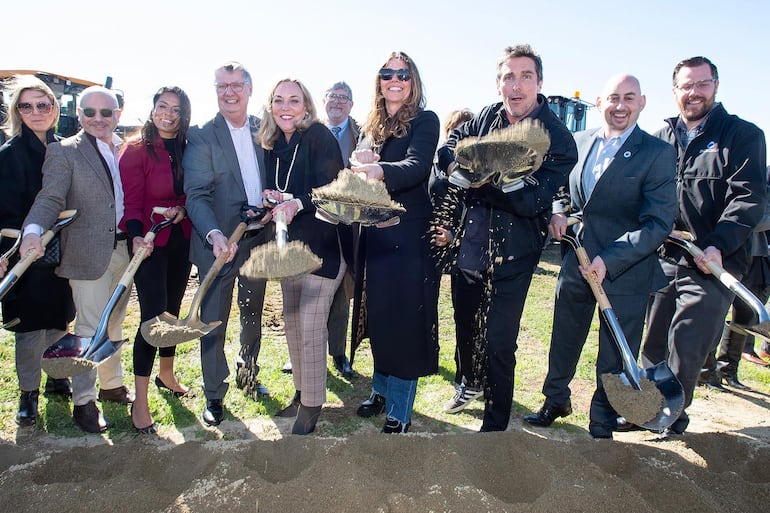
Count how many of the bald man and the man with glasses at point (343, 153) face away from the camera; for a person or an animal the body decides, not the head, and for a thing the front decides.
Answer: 0

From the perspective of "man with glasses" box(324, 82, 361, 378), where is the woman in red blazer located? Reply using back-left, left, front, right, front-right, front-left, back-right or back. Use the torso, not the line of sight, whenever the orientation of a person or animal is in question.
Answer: front-right

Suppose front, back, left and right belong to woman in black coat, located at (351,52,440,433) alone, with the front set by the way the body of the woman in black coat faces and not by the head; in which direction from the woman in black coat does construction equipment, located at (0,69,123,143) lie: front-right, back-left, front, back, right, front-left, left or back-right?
right

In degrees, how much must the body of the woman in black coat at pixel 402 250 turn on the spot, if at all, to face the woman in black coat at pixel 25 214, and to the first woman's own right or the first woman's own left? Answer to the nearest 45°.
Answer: approximately 45° to the first woman's own right

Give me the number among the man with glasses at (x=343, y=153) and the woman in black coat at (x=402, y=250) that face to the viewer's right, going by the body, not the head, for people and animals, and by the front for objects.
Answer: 0

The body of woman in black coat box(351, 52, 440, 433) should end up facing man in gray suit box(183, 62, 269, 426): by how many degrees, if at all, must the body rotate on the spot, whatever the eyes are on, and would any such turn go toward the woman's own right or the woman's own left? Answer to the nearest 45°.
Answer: approximately 45° to the woman's own right

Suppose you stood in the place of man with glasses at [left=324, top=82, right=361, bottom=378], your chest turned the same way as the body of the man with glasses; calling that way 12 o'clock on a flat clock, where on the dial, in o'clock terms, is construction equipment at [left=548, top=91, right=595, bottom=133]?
The construction equipment is roughly at 7 o'clock from the man with glasses.
